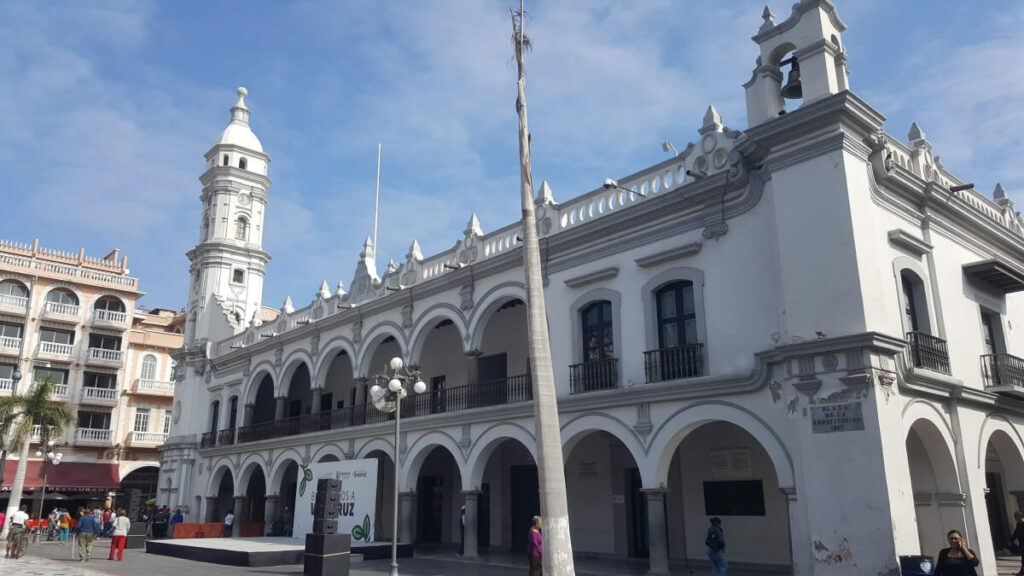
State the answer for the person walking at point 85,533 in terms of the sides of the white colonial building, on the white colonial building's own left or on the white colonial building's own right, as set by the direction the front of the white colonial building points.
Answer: on the white colonial building's own right

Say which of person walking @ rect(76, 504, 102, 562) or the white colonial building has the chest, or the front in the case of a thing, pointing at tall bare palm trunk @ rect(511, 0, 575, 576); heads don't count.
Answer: the white colonial building

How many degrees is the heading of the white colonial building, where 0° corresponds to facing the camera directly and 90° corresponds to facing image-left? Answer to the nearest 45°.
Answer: approximately 45°
